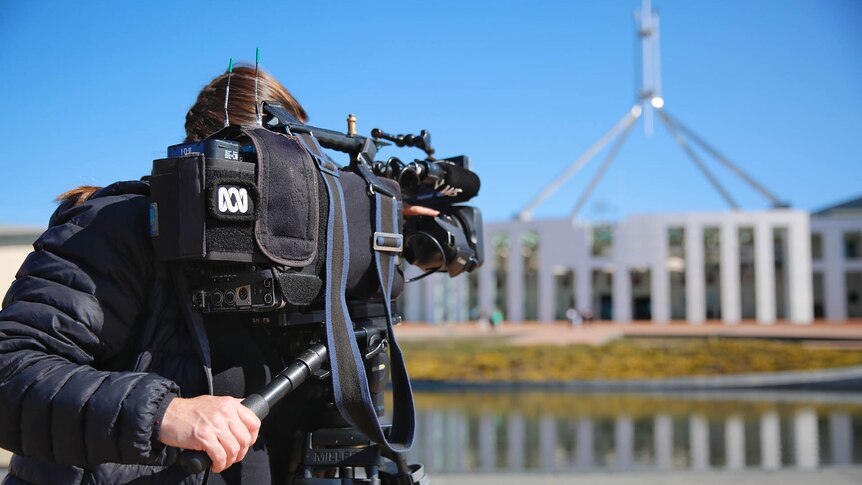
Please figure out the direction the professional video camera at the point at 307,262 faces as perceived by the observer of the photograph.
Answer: facing away from the viewer and to the right of the viewer

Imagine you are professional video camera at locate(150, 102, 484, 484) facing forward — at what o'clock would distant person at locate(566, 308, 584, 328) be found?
The distant person is roughly at 11 o'clock from the professional video camera.

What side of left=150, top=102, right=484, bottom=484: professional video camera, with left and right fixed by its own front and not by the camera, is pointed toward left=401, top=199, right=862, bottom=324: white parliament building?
front
